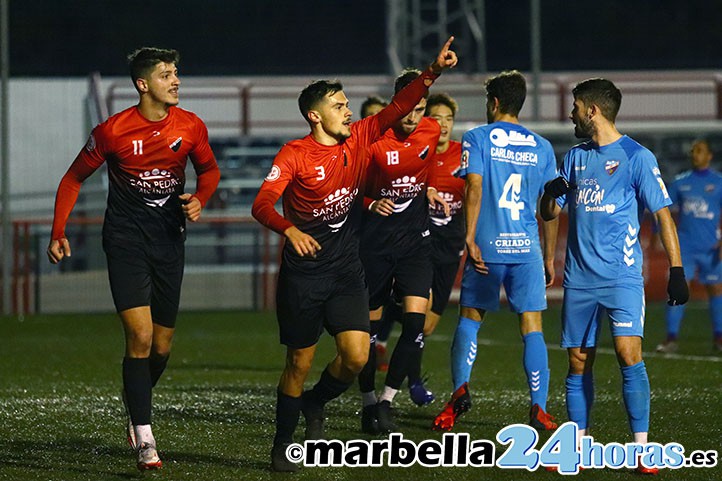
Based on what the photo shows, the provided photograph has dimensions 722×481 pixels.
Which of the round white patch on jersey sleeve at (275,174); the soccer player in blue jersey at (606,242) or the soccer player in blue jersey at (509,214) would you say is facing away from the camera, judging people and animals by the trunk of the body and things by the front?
the soccer player in blue jersey at (509,214)

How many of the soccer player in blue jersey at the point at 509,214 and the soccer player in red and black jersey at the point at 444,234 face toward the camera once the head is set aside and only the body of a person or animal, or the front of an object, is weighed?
1

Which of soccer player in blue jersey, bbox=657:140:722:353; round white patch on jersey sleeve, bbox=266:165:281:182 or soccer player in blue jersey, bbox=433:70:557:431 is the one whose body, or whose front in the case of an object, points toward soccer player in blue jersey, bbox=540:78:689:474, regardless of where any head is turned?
soccer player in blue jersey, bbox=657:140:722:353

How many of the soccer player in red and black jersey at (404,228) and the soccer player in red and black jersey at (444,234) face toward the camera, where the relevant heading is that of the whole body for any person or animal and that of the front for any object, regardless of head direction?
2

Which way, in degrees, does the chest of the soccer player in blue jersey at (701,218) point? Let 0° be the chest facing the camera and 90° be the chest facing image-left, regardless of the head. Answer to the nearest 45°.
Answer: approximately 0°

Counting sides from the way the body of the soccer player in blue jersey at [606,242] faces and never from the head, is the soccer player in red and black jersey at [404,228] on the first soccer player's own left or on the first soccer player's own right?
on the first soccer player's own right

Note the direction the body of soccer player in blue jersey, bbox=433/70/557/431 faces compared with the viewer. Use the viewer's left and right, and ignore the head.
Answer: facing away from the viewer

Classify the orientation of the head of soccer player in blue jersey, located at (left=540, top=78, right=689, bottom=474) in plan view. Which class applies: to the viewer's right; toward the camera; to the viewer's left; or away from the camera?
to the viewer's left

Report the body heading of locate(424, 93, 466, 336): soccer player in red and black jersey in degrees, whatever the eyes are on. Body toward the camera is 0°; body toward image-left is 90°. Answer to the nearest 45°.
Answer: approximately 0°
